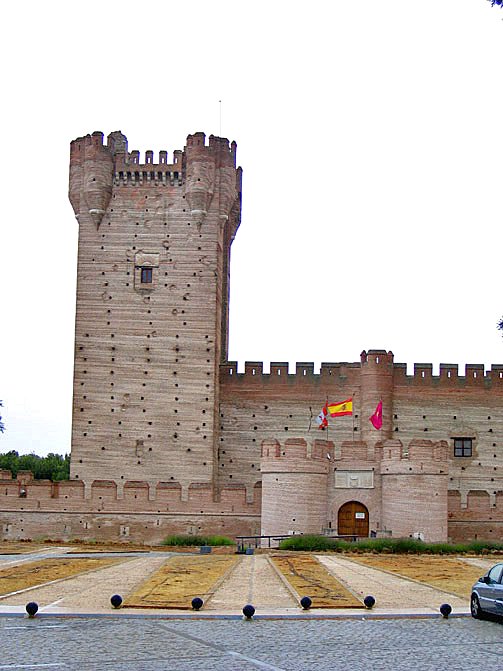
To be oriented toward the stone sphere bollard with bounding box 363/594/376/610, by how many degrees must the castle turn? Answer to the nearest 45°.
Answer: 0° — it already faces it

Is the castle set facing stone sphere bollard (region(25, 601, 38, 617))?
yes

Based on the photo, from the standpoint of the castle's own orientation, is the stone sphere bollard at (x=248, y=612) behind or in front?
in front

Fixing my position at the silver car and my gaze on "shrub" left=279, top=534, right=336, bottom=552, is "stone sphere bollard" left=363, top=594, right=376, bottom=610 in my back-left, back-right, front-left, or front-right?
front-left

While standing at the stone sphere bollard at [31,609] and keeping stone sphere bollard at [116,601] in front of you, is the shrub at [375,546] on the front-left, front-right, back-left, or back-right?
front-left

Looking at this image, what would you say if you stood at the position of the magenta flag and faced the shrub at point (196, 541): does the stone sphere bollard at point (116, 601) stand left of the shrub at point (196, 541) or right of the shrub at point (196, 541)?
left

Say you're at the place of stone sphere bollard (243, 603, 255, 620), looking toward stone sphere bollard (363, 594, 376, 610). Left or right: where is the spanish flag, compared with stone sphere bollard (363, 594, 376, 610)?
left

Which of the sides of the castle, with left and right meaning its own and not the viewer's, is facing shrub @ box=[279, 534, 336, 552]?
front

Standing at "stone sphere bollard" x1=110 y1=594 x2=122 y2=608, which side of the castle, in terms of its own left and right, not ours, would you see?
front

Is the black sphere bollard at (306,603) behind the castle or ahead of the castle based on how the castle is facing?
ahead

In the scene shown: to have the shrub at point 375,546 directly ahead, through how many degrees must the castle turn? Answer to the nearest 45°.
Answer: approximately 45° to its left

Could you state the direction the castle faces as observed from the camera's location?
facing the viewer

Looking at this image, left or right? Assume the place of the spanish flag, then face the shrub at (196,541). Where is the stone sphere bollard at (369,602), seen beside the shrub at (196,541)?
left
